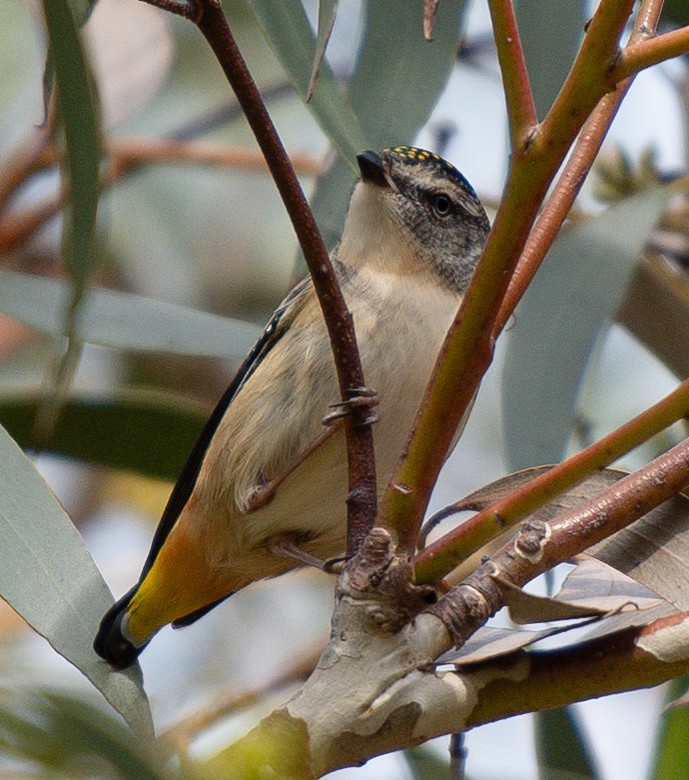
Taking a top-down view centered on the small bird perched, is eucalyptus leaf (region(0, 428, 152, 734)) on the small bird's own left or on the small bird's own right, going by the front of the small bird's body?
on the small bird's own right

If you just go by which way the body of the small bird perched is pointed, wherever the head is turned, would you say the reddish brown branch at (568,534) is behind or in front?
in front

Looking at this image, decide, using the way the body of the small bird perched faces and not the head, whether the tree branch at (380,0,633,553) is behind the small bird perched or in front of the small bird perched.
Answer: in front

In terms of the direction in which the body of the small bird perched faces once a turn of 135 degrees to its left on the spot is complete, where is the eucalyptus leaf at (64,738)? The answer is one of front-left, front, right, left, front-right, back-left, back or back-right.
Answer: back

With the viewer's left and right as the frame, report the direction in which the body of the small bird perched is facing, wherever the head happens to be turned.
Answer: facing the viewer and to the right of the viewer
